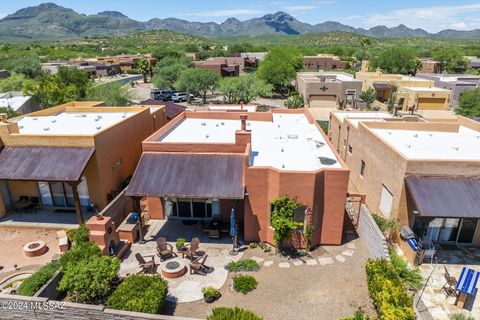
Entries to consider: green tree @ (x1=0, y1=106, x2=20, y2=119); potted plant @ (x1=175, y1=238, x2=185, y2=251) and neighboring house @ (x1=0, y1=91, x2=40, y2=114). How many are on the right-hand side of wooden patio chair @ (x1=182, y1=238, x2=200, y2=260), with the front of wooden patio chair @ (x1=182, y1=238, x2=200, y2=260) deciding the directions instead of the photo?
3

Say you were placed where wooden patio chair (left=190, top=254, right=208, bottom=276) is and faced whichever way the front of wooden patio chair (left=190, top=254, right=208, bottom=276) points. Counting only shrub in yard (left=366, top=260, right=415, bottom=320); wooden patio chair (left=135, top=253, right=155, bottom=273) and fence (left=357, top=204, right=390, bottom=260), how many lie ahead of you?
1

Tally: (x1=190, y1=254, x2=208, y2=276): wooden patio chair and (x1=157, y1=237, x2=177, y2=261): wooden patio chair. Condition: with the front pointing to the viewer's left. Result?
1

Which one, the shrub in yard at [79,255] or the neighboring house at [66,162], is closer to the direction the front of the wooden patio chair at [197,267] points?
the shrub in yard

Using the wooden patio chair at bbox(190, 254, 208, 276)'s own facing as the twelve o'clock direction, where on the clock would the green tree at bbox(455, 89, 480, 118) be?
The green tree is roughly at 5 o'clock from the wooden patio chair.

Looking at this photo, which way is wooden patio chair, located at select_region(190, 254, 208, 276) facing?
to the viewer's left

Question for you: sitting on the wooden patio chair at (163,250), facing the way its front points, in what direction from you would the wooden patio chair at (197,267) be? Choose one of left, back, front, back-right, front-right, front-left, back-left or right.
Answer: front

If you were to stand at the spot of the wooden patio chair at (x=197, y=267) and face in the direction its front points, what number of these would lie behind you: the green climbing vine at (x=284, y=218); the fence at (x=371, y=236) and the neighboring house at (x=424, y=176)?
3

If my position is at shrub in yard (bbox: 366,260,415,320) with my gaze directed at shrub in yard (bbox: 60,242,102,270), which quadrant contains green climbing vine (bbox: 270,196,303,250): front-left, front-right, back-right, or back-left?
front-right

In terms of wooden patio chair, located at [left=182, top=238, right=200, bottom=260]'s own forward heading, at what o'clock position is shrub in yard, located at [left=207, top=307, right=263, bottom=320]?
The shrub in yard is roughly at 10 o'clock from the wooden patio chair.

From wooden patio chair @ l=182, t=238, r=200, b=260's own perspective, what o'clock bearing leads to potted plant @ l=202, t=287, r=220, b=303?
The potted plant is roughly at 10 o'clock from the wooden patio chair.

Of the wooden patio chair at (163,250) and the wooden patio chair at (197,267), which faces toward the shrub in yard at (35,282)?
the wooden patio chair at (197,267)

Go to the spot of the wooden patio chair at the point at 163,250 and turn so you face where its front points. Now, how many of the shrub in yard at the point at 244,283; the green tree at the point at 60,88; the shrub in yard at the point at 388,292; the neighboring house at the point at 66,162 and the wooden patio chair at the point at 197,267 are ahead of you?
3

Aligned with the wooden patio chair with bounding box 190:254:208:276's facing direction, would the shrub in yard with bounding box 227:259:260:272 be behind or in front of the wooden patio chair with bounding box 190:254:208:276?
behind

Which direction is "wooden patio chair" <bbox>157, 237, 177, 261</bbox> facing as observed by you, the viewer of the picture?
facing the viewer and to the right of the viewer

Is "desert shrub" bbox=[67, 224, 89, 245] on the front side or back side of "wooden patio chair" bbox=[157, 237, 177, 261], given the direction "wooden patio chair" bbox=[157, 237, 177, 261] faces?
on the back side

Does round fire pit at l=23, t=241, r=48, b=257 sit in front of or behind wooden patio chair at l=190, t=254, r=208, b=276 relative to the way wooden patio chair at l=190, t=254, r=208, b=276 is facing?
in front

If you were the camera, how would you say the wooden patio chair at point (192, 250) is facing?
facing the viewer and to the left of the viewer

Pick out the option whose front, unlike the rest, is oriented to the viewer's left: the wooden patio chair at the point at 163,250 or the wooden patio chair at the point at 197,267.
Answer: the wooden patio chair at the point at 197,267

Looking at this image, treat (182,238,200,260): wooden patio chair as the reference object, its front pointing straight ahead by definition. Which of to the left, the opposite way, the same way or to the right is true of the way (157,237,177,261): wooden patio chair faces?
to the left
